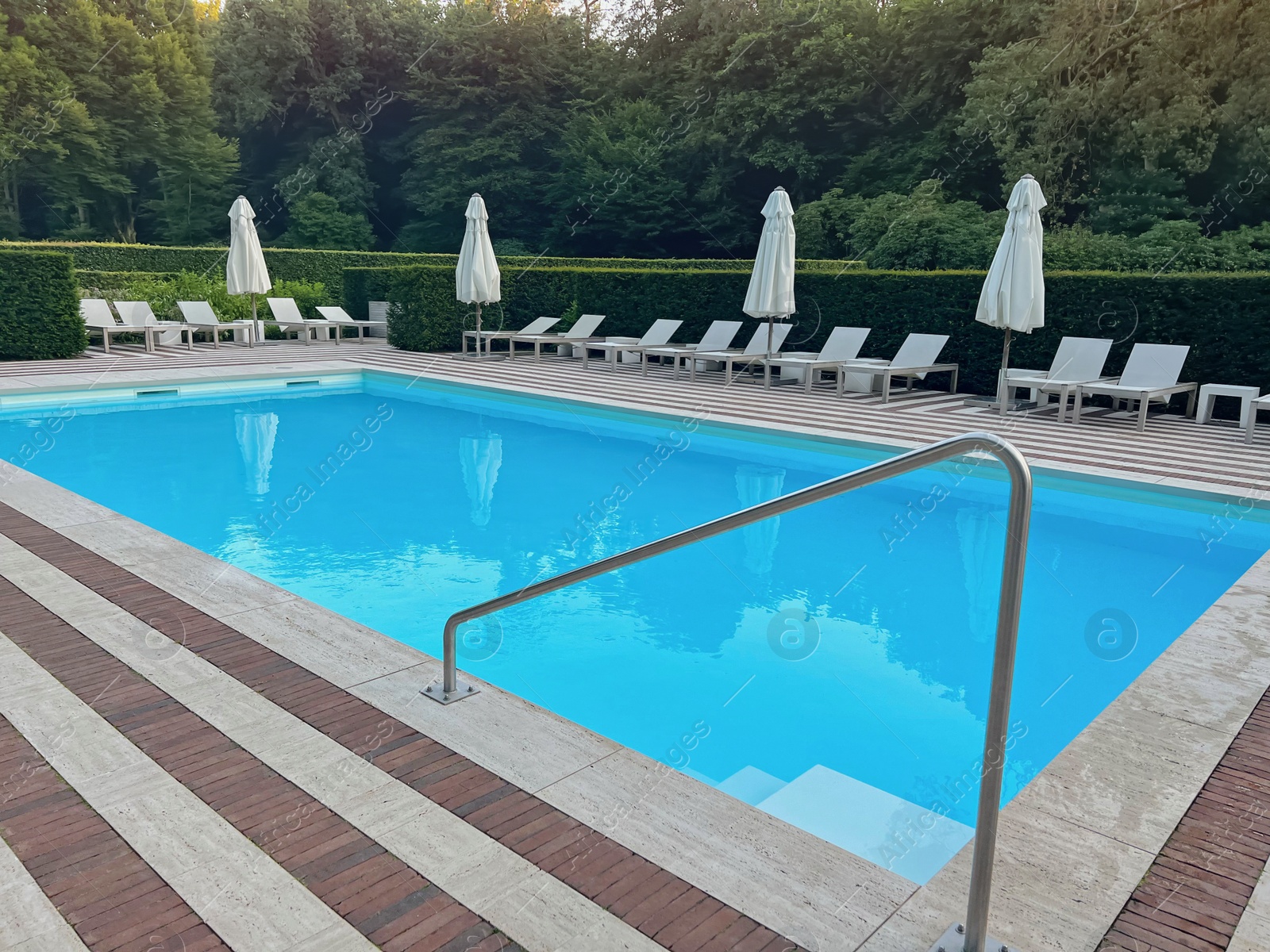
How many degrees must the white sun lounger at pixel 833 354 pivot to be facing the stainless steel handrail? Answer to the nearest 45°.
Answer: approximately 45° to its left

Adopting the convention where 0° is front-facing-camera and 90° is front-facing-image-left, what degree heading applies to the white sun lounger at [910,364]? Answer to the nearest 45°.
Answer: approximately 45°

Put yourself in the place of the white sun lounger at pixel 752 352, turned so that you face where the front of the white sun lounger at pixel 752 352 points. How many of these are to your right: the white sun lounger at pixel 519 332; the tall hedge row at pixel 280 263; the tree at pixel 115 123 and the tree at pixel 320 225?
4

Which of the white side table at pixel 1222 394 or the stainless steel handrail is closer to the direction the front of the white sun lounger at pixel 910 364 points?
the stainless steel handrail

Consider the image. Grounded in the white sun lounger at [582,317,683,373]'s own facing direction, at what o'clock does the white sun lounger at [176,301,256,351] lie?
the white sun lounger at [176,301,256,351] is roughly at 2 o'clock from the white sun lounger at [582,317,683,373].

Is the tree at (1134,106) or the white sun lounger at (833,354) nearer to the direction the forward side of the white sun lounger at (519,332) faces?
the white sun lounger

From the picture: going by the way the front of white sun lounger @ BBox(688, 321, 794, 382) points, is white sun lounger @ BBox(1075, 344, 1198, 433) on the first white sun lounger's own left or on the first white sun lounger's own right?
on the first white sun lounger's own left

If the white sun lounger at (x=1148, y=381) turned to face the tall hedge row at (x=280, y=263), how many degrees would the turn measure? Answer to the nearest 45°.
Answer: approximately 45° to its right

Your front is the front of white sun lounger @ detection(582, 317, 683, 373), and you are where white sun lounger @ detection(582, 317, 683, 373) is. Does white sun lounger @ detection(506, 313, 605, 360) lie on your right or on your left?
on your right
